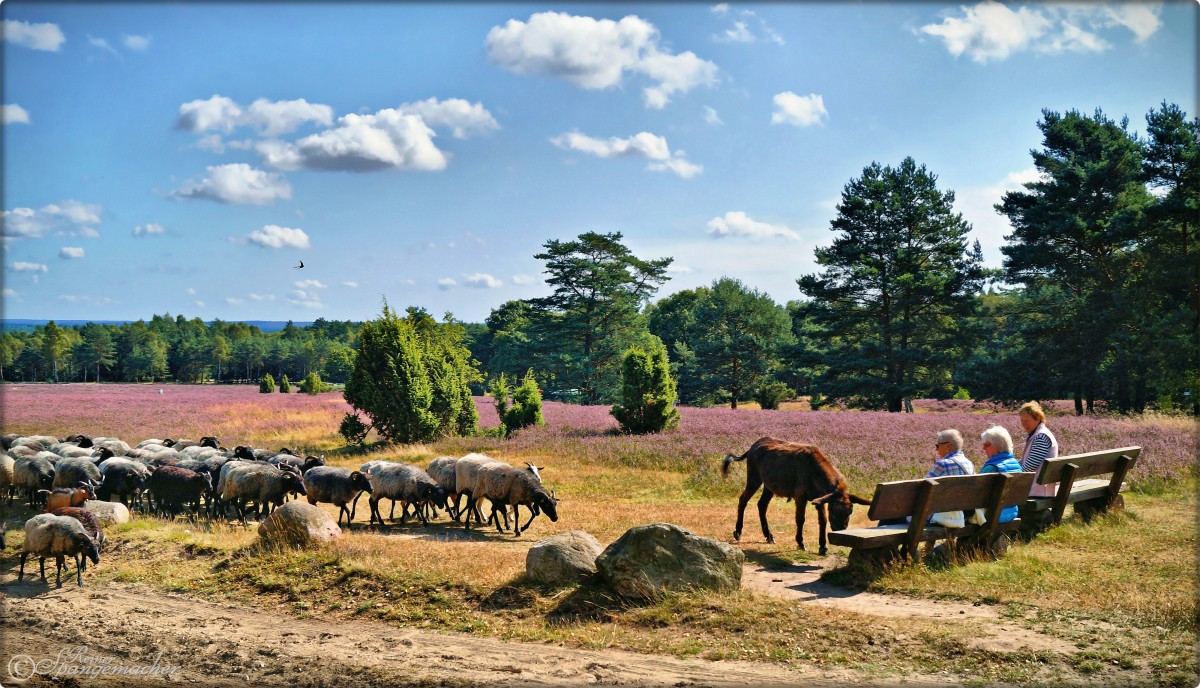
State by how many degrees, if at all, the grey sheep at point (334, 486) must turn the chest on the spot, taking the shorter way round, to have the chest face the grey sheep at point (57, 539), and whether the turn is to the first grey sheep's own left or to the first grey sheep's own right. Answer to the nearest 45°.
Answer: approximately 135° to the first grey sheep's own right

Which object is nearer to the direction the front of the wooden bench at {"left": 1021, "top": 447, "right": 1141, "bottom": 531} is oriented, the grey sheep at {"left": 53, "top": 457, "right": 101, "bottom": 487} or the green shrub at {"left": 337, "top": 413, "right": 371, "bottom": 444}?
the green shrub

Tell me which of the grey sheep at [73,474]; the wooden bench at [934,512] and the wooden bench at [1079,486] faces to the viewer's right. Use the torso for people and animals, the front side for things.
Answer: the grey sheep

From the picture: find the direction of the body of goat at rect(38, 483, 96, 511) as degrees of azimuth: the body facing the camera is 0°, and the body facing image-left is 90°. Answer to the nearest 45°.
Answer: approximately 270°

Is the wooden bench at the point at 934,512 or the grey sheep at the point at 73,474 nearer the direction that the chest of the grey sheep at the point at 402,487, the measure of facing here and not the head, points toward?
the wooden bench

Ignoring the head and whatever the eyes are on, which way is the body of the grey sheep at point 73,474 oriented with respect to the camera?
to the viewer's right

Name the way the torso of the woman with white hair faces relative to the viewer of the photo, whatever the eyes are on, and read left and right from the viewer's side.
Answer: facing away from the viewer and to the left of the viewer

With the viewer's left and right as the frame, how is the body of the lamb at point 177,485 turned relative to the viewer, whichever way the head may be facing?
facing to the right of the viewer
